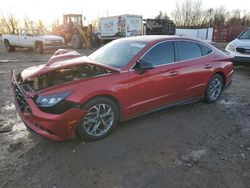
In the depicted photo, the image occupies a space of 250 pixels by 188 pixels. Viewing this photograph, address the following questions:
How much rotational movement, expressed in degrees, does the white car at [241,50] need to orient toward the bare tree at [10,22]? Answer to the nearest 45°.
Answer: approximately 90° to its right

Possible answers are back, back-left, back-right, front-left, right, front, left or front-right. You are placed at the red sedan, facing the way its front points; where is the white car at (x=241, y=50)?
back

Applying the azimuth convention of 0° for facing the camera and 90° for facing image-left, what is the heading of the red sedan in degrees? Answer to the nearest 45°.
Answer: approximately 45°

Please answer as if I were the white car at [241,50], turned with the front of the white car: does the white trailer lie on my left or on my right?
on my right

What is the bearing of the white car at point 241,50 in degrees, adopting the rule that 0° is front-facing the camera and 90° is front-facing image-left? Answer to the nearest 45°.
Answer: approximately 45°

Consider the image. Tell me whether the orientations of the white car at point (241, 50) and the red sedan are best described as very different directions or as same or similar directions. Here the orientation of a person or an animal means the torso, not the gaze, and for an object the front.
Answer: same or similar directions

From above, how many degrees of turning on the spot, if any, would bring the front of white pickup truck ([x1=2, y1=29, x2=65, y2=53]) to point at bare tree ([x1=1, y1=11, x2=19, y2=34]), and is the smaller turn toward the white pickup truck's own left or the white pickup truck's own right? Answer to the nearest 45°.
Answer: approximately 135° to the white pickup truck's own left

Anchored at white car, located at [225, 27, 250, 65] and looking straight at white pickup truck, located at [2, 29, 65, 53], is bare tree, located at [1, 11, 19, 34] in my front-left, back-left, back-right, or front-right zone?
front-right

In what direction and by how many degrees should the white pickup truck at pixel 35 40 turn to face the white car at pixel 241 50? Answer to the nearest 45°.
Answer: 0° — it already faces it

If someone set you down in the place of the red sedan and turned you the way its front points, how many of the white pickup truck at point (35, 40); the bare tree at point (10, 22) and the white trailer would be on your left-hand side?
0

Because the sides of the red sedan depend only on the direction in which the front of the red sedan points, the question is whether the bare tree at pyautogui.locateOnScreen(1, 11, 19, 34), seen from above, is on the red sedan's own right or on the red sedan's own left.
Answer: on the red sedan's own right

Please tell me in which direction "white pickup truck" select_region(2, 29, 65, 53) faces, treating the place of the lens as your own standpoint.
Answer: facing the viewer and to the right of the viewer

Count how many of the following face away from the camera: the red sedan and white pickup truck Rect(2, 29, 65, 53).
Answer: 0

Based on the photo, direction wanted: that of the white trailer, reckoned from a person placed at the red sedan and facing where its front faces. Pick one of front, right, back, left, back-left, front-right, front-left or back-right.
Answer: back-right

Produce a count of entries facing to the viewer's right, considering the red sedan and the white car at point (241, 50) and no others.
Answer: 0

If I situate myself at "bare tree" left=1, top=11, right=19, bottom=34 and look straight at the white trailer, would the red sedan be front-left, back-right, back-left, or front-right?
front-right
